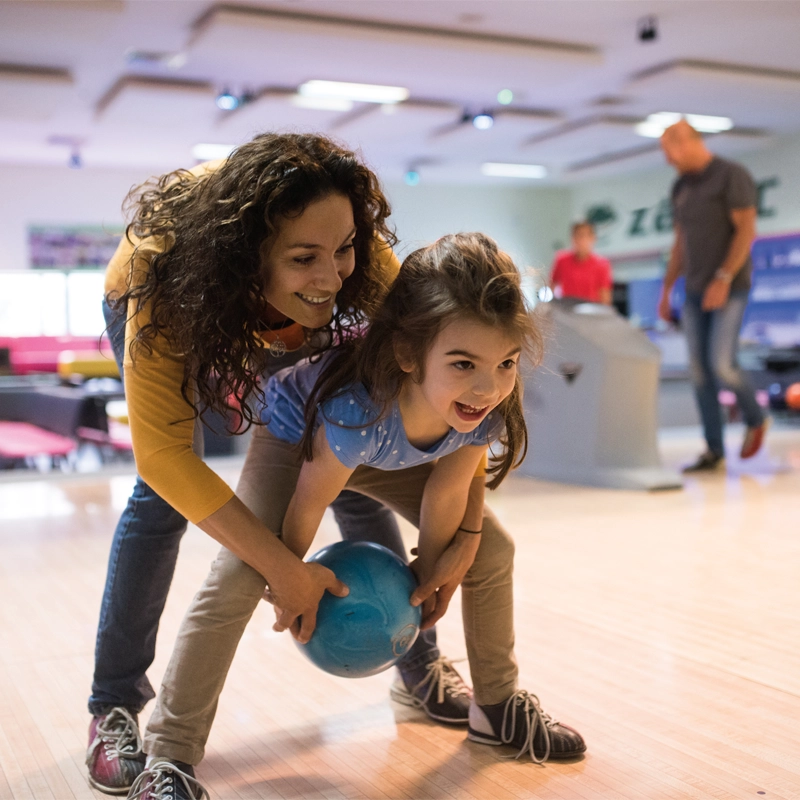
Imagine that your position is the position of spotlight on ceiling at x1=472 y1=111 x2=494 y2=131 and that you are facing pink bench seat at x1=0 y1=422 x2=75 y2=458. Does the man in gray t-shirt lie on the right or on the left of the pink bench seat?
left

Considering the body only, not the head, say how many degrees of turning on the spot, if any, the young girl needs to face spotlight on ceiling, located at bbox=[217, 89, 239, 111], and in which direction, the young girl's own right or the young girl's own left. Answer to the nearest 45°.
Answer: approximately 135° to the young girl's own left

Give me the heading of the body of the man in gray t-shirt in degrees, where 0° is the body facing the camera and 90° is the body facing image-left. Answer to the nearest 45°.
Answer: approximately 45°

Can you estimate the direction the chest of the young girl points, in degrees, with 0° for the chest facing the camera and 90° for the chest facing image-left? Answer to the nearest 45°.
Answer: approximately 315°

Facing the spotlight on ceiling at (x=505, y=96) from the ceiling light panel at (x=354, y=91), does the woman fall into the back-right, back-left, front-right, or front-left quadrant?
back-right

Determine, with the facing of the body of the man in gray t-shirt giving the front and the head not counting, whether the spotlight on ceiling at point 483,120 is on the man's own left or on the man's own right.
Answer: on the man's own right

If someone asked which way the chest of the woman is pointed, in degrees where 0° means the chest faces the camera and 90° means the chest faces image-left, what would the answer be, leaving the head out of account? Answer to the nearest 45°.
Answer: approximately 315°

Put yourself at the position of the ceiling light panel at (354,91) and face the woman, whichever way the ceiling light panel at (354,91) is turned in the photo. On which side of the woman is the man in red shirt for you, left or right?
left

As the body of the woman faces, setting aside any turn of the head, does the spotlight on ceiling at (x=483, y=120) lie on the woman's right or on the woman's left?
on the woman's left

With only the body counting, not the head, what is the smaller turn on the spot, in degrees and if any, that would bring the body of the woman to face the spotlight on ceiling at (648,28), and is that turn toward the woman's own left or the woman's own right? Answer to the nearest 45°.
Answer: approximately 90° to the woman's own left

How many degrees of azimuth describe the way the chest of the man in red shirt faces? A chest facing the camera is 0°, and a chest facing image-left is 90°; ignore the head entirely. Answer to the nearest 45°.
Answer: approximately 0°

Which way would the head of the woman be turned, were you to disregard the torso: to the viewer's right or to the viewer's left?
to the viewer's right
